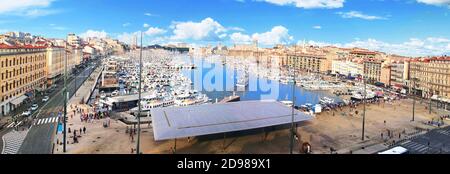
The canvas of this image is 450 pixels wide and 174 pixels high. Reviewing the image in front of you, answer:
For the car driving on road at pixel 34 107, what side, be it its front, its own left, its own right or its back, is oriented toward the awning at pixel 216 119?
left

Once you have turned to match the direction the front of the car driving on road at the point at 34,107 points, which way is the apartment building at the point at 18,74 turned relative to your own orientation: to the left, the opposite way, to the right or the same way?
to the left

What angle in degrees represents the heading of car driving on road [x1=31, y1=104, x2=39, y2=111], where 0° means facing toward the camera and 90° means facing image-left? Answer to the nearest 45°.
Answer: approximately 45°

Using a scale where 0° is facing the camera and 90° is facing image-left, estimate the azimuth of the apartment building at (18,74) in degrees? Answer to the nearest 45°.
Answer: approximately 315°

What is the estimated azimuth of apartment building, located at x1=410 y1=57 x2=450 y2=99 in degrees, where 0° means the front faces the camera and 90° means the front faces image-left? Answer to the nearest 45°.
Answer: approximately 45°
